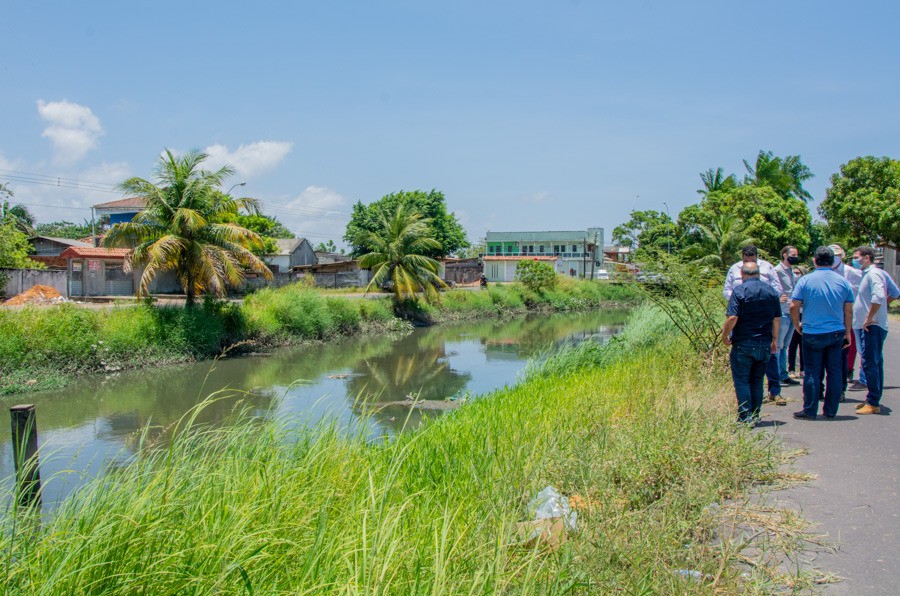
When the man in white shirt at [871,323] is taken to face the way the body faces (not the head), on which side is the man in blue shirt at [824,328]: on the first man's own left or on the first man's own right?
on the first man's own left

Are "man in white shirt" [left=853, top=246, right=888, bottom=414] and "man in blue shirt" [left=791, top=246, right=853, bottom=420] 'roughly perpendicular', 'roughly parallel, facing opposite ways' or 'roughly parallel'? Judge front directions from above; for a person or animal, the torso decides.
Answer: roughly perpendicular

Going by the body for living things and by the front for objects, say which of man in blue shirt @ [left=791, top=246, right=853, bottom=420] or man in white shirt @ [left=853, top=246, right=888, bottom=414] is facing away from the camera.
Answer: the man in blue shirt

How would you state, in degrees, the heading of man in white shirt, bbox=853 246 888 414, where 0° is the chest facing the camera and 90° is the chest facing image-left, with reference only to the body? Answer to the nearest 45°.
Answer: approximately 90°

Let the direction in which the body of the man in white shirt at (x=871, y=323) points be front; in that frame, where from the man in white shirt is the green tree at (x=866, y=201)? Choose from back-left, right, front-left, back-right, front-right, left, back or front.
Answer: right

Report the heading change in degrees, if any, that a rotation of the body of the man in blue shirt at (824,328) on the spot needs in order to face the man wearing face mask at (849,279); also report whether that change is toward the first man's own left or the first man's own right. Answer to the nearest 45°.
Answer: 0° — they already face them

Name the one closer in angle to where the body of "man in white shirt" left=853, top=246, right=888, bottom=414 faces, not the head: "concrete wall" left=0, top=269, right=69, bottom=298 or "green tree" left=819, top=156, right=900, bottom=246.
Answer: the concrete wall

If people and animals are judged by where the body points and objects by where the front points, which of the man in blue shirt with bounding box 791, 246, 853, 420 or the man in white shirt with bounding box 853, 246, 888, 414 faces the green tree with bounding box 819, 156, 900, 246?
the man in blue shirt

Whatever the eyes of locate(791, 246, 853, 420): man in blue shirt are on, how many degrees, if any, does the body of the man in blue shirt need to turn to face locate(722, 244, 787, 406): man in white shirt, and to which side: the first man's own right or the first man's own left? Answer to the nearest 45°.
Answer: approximately 45° to the first man's own left

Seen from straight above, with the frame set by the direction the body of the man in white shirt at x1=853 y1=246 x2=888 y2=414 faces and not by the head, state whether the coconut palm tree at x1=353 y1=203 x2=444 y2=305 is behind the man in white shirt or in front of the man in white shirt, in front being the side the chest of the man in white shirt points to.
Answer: in front

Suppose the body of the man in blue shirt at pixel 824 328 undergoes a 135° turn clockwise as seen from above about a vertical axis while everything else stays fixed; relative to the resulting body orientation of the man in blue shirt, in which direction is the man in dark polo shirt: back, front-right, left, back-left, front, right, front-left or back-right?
right

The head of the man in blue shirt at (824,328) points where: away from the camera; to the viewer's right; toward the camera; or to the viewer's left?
away from the camera

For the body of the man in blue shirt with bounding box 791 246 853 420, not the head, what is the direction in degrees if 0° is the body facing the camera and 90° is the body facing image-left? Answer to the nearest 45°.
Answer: approximately 180°

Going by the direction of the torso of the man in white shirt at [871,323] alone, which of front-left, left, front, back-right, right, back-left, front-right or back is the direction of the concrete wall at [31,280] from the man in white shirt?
front

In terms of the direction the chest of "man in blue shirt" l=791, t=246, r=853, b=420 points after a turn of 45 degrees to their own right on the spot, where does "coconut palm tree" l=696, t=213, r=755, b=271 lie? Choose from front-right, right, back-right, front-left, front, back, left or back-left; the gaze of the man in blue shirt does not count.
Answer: front-left

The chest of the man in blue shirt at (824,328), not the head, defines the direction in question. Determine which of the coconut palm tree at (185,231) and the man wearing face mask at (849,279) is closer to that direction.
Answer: the man wearing face mask
